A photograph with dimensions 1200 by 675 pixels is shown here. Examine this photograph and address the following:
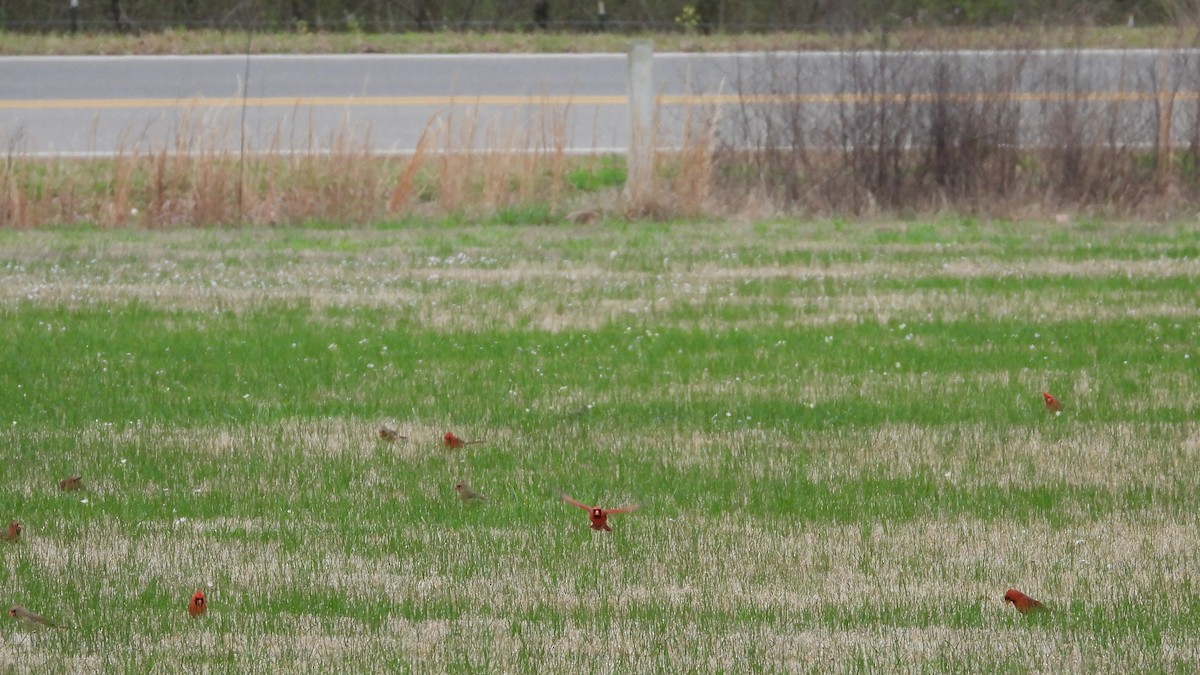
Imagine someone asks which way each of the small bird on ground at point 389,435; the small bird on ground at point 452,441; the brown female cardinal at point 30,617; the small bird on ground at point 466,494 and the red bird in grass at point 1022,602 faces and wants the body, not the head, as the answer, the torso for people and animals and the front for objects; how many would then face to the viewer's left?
5

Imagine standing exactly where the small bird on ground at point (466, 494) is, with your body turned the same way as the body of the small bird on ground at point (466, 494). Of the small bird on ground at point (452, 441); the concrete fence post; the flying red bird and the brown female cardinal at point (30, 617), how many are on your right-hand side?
2

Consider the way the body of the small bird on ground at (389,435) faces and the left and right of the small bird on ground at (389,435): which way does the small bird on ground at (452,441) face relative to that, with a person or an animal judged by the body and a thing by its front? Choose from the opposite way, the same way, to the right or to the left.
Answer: the same way

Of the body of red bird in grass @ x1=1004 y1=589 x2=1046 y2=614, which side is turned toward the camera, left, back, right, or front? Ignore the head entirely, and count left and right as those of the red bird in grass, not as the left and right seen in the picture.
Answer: left

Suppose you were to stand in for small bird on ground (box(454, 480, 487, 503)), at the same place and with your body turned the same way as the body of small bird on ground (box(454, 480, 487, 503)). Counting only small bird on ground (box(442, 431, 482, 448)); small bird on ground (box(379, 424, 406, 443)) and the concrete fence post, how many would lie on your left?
0

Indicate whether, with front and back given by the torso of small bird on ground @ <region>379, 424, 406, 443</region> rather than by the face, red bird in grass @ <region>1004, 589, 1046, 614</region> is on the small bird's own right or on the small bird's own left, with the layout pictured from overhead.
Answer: on the small bird's own left

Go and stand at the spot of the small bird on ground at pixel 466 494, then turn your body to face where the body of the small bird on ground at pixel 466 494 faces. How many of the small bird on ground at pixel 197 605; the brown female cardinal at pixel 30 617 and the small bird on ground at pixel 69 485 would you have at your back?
0

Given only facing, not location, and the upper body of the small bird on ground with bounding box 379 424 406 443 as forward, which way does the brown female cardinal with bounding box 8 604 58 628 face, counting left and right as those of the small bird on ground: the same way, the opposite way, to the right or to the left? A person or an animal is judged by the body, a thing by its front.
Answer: the same way

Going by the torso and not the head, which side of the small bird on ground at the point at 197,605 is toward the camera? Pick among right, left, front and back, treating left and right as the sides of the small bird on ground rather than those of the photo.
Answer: front

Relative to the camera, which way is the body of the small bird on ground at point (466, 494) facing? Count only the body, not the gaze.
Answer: to the viewer's left

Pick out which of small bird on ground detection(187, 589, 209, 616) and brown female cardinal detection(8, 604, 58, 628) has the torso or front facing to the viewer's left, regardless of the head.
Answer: the brown female cardinal

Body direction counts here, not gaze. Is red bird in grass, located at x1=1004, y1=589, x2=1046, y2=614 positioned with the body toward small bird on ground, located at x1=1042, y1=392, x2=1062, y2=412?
no

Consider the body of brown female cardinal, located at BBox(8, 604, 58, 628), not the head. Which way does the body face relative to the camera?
to the viewer's left

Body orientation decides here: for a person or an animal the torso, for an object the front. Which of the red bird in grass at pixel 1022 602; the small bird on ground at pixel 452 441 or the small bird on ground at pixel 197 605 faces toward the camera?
the small bird on ground at pixel 197 605

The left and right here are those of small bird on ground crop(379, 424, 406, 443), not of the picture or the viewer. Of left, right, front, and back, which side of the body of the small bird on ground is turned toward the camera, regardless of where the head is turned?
left

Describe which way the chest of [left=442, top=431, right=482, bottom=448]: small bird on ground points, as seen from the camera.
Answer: to the viewer's left
